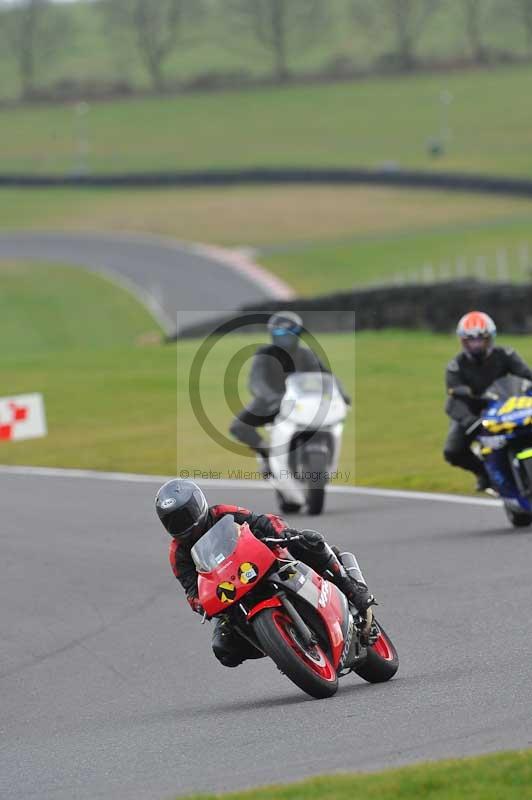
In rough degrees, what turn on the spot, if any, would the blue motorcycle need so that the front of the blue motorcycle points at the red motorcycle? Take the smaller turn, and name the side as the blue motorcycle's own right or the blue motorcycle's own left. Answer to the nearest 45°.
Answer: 0° — it already faces it

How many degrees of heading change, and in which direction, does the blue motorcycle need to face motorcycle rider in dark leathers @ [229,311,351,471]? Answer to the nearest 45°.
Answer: approximately 135° to its right

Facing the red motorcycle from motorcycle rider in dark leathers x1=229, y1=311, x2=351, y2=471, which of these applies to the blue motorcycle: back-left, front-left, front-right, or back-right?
front-left

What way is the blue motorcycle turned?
toward the camera

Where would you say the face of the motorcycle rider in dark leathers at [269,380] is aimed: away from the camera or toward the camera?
toward the camera

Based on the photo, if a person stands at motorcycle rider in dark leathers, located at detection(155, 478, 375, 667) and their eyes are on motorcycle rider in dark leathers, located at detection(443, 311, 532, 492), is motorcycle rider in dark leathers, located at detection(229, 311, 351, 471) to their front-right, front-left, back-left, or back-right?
front-left
